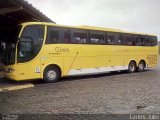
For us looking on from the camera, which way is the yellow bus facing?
facing the viewer and to the left of the viewer
